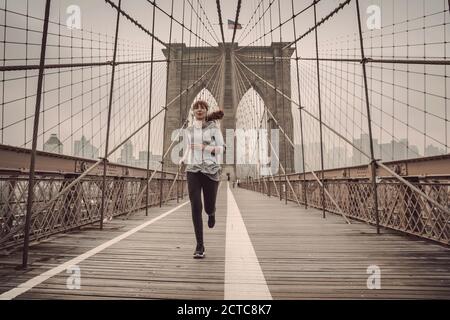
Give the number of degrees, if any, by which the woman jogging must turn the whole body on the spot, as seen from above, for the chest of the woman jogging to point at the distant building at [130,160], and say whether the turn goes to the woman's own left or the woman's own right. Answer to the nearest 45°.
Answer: approximately 180°

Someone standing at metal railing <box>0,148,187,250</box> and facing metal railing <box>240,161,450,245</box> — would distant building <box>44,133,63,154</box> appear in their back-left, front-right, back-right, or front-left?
back-left

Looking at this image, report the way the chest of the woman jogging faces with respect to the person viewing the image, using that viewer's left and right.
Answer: facing the viewer

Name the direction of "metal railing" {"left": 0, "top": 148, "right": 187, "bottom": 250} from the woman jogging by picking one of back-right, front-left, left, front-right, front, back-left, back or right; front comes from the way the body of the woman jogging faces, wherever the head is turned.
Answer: back-right

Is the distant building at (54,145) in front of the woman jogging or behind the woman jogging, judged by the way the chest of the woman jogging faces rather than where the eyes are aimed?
behind
